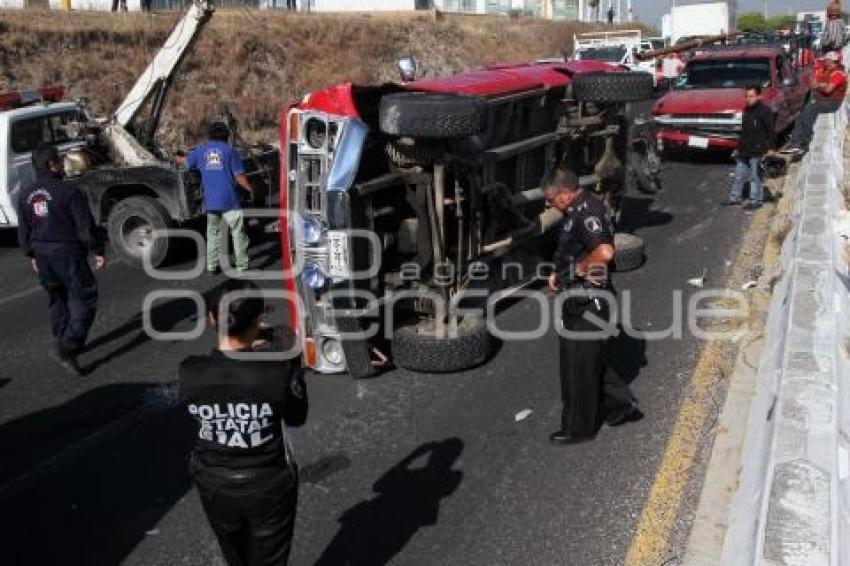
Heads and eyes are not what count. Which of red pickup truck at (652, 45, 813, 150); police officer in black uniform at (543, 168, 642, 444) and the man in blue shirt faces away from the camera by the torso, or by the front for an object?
the man in blue shirt

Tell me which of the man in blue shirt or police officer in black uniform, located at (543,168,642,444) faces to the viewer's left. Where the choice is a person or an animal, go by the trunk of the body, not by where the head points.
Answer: the police officer in black uniform

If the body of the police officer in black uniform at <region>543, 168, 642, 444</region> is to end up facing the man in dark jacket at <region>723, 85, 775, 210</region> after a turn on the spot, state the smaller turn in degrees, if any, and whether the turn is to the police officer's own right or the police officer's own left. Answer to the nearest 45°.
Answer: approximately 90° to the police officer's own right

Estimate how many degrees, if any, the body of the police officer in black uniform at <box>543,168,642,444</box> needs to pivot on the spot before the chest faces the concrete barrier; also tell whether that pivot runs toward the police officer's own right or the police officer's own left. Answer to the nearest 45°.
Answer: approximately 135° to the police officer's own left

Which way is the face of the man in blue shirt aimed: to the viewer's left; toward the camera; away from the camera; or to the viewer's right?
away from the camera

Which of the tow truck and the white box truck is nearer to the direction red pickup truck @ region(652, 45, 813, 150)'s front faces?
the tow truck

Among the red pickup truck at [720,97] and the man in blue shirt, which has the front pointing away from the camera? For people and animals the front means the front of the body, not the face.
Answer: the man in blue shirt

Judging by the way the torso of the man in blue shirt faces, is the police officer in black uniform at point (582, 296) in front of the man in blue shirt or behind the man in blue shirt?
behind

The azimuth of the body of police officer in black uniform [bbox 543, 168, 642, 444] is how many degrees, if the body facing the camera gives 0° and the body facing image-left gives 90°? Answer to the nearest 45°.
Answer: approximately 90°

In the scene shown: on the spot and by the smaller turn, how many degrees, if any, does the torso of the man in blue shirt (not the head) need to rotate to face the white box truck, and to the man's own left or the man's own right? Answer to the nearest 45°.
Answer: approximately 45° to the man's own right

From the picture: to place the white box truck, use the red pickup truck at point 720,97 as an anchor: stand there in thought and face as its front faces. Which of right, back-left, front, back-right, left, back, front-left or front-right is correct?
back-right

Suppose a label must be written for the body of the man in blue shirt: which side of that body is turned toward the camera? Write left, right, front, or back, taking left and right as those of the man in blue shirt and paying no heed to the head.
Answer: back

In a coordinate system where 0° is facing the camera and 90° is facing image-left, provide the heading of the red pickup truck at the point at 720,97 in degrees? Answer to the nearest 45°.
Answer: approximately 45°
